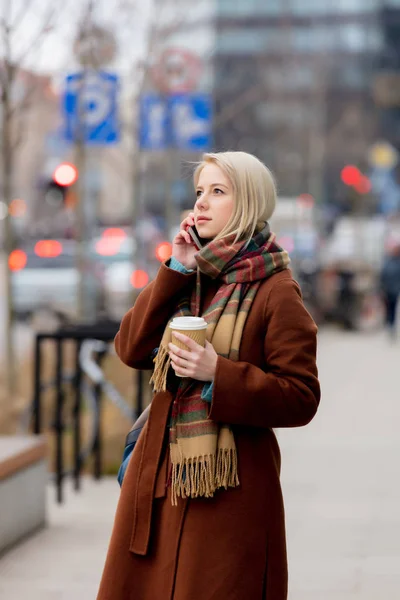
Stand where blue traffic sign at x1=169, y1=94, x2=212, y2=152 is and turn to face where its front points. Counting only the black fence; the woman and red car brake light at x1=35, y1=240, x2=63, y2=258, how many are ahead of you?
2

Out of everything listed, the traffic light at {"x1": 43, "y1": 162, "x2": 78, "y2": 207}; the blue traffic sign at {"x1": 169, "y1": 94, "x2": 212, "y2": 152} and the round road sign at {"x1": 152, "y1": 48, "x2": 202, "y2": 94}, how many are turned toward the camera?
3

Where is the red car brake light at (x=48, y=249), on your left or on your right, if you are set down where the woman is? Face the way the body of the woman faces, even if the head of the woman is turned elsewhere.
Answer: on your right

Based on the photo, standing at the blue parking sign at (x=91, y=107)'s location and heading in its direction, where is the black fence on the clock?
The black fence is roughly at 12 o'clock from the blue parking sign.

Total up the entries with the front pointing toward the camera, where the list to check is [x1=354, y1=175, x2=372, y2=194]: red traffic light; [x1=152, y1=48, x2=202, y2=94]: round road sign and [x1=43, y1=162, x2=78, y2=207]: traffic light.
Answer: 3

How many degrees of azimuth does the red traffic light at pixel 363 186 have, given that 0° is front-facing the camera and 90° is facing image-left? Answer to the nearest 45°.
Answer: approximately 0°
